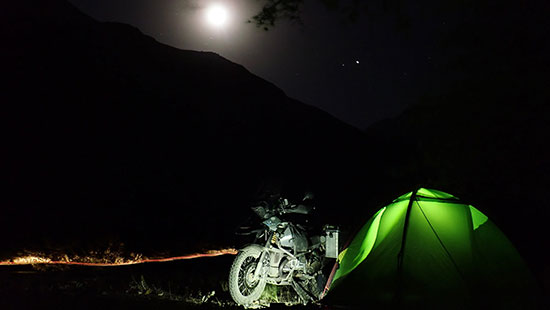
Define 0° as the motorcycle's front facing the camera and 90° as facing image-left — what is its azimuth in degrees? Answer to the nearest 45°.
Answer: approximately 45°

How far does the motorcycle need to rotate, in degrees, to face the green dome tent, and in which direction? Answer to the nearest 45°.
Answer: approximately 90° to its left
